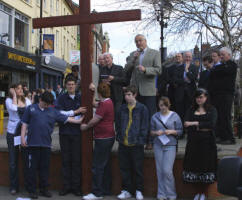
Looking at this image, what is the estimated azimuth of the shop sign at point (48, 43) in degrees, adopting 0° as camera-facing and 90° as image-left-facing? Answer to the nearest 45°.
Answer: approximately 0°

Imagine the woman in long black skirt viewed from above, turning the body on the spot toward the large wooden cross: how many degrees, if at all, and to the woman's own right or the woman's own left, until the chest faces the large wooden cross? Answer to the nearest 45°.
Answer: approximately 90° to the woman's own right

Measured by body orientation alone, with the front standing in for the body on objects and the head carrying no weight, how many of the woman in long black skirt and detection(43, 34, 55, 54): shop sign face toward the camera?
2

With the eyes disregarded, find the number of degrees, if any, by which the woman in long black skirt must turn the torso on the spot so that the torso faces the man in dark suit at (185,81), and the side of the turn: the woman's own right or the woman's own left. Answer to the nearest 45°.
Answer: approximately 180°

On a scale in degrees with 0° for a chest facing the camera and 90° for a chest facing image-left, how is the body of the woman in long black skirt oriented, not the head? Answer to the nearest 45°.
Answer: approximately 0°
